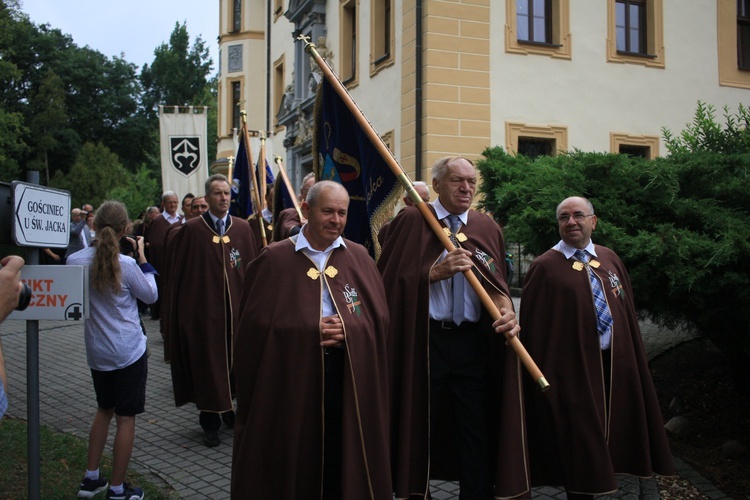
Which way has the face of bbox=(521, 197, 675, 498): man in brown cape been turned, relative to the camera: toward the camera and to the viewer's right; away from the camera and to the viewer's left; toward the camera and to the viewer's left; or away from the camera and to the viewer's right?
toward the camera and to the viewer's left

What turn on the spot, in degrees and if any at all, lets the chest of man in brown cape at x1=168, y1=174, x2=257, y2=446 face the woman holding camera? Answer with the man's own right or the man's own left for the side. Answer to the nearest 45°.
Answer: approximately 45° to the man's own right

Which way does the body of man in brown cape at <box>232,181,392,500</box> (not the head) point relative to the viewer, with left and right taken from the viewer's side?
facing the viewer and to the right of the viewer

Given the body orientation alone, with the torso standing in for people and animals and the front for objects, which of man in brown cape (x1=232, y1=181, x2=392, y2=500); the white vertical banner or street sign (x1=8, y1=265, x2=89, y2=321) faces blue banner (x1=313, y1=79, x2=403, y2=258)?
the white vertical banner

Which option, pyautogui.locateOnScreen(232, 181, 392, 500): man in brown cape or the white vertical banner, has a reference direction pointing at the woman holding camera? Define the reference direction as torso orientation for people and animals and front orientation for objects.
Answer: the white vertical banner

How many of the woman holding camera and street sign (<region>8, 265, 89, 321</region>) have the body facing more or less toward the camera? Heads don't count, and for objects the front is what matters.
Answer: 1

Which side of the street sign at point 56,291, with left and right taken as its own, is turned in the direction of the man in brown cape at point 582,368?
left

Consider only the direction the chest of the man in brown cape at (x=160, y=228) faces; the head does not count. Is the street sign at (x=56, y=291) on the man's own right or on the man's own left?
on the man's own right

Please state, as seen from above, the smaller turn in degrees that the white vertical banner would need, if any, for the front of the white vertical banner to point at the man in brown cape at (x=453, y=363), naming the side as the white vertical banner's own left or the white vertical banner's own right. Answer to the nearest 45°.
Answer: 0° — it already faces them

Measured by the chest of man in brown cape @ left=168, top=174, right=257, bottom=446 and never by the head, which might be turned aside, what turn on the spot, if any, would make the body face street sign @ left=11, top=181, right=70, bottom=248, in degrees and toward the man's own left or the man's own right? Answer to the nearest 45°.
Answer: approximately 45° to the man's own right

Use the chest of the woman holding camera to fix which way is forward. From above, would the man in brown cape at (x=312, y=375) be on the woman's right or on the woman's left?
on the woman's right
